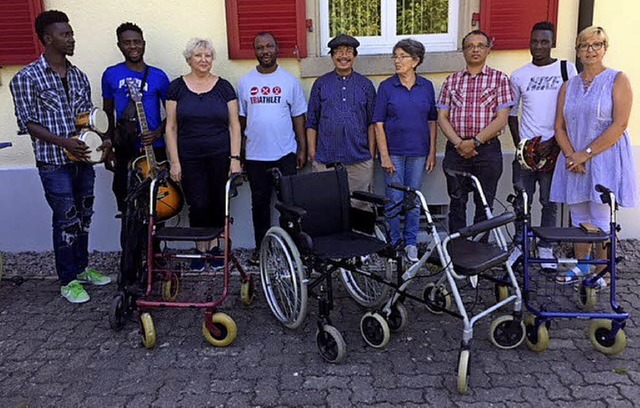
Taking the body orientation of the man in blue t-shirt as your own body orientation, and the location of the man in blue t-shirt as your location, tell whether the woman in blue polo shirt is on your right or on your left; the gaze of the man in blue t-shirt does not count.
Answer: on your left

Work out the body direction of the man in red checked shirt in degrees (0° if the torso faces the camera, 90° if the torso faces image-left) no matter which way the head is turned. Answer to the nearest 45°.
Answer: approximately 0°

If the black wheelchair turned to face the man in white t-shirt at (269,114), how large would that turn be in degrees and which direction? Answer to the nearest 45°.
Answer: approximately 135° to its left

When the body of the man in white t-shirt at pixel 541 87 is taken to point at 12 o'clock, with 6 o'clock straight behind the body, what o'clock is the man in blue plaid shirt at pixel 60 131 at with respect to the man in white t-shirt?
The man in blue plaid shirt is roughly at 2 o'clock from the man in white t-shirt.

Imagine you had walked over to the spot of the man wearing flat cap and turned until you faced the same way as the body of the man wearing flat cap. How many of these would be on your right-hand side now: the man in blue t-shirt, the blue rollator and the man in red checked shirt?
1

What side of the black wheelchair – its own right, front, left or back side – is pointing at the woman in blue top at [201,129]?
back

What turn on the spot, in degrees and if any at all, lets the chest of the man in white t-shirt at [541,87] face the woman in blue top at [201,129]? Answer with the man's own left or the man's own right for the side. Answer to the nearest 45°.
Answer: approximately 90° to the man's own right

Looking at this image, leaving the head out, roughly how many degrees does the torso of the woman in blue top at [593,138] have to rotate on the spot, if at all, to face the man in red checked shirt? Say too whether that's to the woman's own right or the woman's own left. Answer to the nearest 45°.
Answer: approximately 45° to the woman's own right

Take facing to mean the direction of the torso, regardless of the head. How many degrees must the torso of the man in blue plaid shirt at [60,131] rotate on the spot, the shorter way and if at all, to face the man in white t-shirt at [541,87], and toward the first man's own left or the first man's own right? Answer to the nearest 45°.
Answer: approximately 45° to the first man's own left

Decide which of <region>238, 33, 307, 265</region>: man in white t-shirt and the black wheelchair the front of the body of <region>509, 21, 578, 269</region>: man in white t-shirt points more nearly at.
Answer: the black wheelchair

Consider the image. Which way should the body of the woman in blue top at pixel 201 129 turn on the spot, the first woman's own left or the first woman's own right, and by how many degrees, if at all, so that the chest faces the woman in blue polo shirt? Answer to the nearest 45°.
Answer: approximately 90° to the first woman's own left
